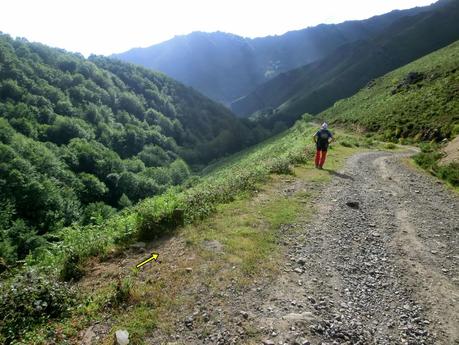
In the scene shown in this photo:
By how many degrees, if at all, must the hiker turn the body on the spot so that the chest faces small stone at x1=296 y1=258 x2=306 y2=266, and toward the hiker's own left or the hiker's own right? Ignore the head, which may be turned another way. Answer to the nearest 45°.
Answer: approximately 180°

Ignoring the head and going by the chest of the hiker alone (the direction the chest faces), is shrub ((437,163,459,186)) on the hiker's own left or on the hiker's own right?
on the hiker's own right

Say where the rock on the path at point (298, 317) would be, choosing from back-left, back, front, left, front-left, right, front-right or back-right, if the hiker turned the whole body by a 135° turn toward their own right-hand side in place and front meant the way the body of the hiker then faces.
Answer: front-right

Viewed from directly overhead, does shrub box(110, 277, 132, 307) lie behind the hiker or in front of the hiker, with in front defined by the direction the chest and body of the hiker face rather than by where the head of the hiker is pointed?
behind

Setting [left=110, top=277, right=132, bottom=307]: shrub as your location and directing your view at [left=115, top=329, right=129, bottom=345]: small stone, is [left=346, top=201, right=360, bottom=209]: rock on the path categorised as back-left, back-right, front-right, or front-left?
back-left

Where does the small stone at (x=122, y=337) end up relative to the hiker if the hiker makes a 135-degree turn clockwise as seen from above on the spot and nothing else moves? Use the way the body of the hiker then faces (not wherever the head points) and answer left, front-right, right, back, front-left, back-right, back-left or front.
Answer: front-right

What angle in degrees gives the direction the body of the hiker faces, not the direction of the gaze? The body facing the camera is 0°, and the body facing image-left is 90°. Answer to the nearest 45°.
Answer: approximately 180°

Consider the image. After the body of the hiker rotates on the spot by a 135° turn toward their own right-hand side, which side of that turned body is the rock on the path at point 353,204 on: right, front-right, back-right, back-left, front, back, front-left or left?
front-right

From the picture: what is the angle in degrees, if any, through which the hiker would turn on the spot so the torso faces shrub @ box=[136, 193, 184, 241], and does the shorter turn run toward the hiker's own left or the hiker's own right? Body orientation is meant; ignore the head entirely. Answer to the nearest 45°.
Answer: approximately 180°

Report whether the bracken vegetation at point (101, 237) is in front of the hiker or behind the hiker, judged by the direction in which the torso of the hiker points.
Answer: behind

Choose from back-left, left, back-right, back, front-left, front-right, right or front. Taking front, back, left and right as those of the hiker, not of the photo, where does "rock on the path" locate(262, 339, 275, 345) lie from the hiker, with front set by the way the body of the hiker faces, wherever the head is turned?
back

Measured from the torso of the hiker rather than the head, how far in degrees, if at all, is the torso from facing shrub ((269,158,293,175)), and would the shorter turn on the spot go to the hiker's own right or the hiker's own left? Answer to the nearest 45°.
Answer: approximately 135° to the hiker's own left
